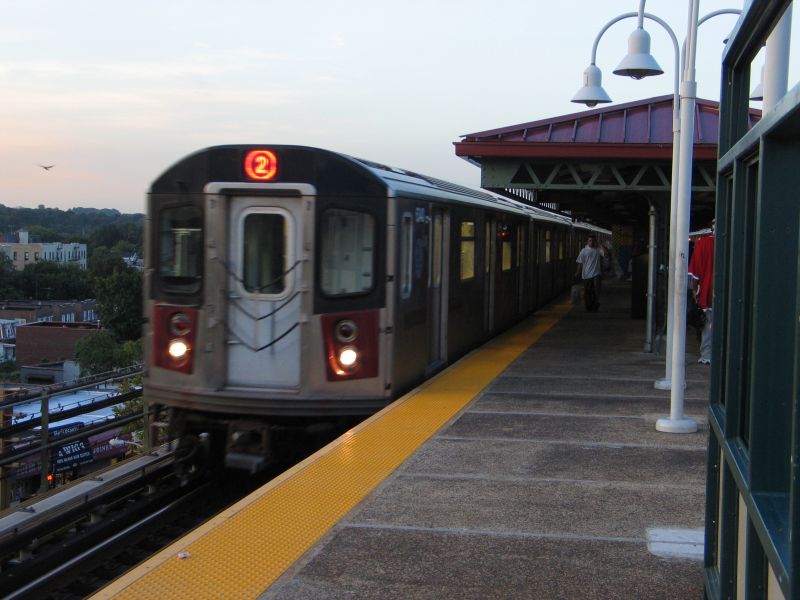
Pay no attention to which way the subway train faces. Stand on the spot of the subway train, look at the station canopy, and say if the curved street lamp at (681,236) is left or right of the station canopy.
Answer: right

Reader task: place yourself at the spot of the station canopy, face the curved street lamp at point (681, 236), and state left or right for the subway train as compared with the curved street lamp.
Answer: right

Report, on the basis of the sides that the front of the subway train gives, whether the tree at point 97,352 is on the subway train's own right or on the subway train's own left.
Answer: on the subway train's own right

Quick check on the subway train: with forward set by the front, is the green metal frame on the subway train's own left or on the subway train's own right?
on the subway train's own left

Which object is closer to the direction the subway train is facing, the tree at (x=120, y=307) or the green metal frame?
the green metal frame

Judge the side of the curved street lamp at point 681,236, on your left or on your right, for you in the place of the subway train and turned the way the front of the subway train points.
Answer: on your left

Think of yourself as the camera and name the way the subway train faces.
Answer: facing the viewer and to the left of the viewer

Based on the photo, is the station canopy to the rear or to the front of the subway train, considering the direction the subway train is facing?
to the rear

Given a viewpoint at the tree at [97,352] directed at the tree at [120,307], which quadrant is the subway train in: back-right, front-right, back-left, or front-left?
back-right

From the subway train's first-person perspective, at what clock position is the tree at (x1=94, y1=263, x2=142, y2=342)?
The tree is roughly at 4 o'clock from the subway train.
